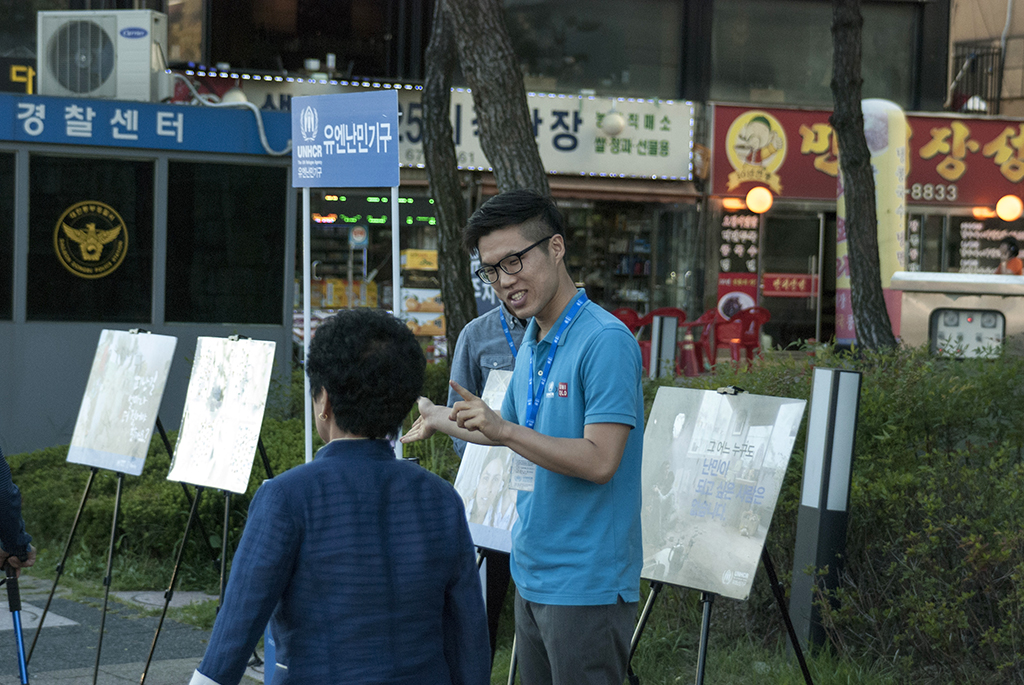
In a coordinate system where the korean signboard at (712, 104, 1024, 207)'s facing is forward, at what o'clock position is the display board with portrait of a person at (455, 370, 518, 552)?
The display board with portrait of a person is roughly at 12 o'clock from the korean signboard.

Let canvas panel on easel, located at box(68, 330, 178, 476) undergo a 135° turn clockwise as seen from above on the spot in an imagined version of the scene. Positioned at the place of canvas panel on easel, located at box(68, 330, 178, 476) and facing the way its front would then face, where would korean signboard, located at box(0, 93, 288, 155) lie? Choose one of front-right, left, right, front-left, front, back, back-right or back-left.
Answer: front-right

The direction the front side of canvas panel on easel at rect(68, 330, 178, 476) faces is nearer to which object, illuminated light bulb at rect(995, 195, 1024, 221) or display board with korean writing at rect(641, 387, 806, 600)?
the display board with korean writing

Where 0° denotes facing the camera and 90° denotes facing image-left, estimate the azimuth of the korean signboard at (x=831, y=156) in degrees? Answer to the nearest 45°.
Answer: approximately 0°

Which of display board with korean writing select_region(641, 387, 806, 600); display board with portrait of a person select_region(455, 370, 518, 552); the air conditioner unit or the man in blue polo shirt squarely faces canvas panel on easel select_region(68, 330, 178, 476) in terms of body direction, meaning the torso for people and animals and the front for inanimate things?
the air conditioner unit

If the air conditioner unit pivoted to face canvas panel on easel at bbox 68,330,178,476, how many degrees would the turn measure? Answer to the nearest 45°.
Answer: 0° — it already faces it

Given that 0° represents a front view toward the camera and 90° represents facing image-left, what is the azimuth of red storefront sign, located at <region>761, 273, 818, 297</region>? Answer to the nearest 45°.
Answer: approximately 0°

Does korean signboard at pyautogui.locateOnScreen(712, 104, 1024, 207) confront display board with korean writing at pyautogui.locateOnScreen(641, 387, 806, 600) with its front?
yes
